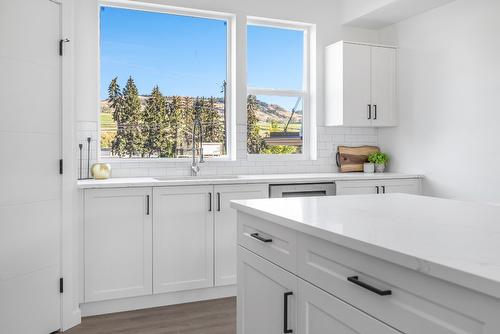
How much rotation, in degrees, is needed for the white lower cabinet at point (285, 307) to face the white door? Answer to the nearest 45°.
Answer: approximately 90° to its right

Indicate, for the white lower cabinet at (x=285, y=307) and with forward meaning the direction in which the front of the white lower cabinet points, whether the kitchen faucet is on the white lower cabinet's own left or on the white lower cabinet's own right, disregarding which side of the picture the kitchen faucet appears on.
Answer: on the white lower cabinet's own right

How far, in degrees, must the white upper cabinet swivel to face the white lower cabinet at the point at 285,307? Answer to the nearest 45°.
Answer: approximately 45° to its right

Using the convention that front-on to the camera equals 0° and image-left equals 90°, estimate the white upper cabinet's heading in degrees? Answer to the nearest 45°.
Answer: approximately 315°

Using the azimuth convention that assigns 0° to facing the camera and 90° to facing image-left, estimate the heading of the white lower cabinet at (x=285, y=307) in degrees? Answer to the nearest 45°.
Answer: approximately 45°

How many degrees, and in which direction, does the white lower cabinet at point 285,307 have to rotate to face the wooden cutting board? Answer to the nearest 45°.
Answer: approximately 135° to its right

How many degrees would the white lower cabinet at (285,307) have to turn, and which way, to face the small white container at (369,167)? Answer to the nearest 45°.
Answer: approximately 135° to its right

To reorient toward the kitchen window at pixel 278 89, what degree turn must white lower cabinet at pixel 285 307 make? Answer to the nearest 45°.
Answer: approximately 135° to its right

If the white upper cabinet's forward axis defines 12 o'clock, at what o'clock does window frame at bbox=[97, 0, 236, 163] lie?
The window frame is roughly at 4 o'clock from the white upper cabinet.

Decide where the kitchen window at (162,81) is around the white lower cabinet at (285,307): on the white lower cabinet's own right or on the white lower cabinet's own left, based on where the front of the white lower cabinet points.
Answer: on the white lower cabinet's own right
